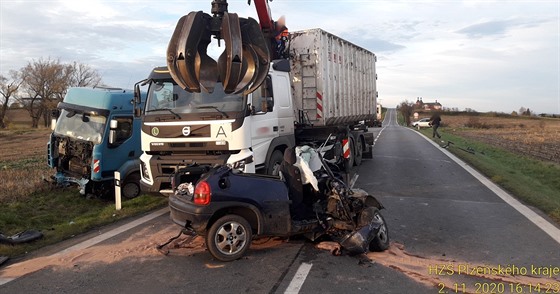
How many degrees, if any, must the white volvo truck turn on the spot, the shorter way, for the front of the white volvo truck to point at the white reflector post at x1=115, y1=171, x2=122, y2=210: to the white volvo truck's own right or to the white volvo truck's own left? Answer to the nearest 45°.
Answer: approximately 45° to the white volvo truck's own right

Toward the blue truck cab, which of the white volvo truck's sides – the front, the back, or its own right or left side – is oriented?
right

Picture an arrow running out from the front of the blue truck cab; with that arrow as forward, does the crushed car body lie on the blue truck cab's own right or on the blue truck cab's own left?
on the blue truck cab's own left

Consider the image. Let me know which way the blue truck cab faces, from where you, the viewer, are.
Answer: facing the viewer and to the left of the viewer

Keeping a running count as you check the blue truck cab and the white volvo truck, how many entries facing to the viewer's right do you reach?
0

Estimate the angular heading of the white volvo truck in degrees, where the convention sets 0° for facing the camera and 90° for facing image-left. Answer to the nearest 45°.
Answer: approximately 45°

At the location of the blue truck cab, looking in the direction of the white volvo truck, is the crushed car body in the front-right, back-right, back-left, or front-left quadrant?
front-right

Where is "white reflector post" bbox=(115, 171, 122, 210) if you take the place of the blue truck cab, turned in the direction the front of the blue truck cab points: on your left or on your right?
on your left

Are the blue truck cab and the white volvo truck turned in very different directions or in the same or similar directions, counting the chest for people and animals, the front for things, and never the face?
same or similar directions

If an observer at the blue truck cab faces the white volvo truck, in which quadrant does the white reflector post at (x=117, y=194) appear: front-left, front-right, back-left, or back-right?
front-right

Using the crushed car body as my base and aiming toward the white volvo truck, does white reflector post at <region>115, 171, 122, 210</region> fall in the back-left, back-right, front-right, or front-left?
front-left

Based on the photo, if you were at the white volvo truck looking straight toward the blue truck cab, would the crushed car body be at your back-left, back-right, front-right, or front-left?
front-left

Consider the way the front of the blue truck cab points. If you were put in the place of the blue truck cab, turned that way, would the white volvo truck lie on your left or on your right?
on your left

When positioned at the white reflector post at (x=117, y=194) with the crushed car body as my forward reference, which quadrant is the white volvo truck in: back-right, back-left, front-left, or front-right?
front-left
